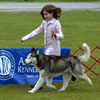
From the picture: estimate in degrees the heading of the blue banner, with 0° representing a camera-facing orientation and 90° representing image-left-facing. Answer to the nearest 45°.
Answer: approximately 0°

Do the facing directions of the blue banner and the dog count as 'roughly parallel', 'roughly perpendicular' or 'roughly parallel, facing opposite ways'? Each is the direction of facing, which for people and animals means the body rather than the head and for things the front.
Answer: roughly perpendicular

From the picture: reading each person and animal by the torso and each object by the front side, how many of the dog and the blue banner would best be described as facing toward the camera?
1

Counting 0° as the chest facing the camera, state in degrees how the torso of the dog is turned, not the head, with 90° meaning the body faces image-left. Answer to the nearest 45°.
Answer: approximately 90°

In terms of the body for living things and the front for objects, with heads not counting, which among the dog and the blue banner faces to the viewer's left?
the dog

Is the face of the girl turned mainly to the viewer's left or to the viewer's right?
to the viewer's left
